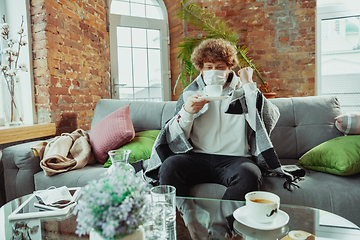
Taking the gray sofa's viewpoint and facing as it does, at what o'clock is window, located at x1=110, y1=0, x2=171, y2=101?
The window is roughly at 5 o'clock from the gray sofa.

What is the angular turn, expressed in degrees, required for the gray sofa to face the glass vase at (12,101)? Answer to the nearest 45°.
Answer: approximately 90° to its right

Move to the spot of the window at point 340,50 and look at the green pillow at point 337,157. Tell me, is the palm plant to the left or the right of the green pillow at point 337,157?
right

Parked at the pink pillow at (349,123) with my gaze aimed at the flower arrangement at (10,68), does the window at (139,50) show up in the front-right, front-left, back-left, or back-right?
front-right

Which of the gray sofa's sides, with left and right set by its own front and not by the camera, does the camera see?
front

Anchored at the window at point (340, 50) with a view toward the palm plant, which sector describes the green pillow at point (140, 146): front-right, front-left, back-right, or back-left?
front-left

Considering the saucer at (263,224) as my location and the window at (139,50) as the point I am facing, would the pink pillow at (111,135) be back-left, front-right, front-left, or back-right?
front-left

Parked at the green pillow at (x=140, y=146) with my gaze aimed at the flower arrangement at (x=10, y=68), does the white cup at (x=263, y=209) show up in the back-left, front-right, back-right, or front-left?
back-left

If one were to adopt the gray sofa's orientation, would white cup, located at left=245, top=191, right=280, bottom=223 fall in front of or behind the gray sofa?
in front

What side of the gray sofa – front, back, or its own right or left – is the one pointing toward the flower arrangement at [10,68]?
right

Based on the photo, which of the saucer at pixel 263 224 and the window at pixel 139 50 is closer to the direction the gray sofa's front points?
the saucer
